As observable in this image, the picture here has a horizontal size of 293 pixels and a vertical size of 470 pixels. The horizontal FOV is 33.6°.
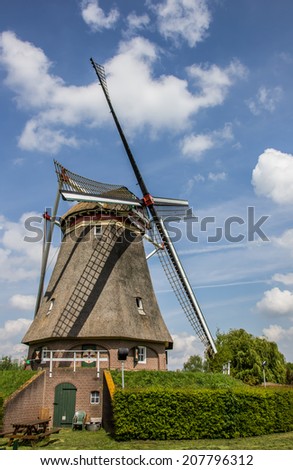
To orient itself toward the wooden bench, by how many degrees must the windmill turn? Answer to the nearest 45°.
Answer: approximately 45° to its right

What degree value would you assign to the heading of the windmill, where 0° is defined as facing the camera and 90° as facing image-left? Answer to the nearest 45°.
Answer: approximately 315°

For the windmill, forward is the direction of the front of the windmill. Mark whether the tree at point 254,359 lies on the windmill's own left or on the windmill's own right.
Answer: on the windmill's own left

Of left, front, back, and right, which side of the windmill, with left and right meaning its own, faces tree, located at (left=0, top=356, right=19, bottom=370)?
back
